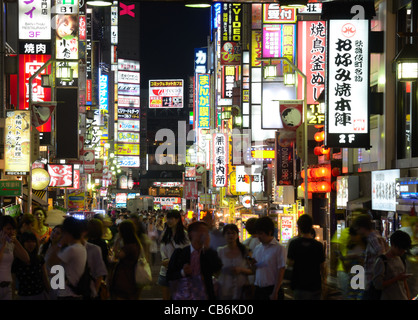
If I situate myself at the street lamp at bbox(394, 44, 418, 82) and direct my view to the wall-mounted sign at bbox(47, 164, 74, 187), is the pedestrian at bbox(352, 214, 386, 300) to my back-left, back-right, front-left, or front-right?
back-left

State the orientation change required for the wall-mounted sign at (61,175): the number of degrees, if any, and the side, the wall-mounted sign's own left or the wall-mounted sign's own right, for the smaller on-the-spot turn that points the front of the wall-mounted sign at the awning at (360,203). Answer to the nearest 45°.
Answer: approximately 45° to the wall-mounted sign's own left

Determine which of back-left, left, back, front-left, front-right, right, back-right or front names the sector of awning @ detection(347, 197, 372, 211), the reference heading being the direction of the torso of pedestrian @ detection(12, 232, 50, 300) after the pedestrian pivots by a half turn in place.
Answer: front-right

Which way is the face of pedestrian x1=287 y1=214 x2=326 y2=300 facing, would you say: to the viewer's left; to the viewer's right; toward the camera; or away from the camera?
away from the camera

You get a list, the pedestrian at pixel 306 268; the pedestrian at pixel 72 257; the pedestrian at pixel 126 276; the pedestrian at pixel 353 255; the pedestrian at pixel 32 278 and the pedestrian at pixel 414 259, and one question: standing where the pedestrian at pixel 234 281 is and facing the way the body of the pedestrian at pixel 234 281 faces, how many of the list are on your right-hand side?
3

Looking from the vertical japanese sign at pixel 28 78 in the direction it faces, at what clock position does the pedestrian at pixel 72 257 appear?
The pedestrian is roughly at 12 o'clock from the vertical japanese sign.
